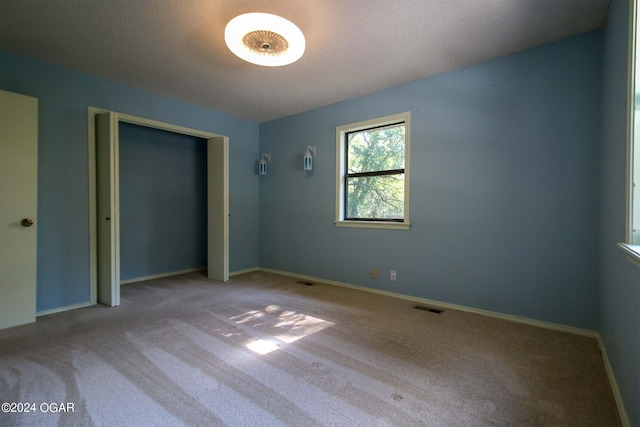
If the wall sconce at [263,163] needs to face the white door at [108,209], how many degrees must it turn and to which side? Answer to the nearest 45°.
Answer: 0° — it already faces it

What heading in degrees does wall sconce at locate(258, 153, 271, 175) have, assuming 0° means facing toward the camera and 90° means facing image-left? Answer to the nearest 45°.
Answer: approximately 45°

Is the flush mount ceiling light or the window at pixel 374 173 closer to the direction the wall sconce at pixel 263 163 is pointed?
the flush mount ceiling light

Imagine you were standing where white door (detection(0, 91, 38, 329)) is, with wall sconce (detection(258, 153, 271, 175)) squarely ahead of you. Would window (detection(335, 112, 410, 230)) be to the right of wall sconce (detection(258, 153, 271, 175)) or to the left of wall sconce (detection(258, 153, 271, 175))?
right

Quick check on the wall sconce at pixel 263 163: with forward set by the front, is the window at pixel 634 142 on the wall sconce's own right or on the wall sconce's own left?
on the wall sconce's own left

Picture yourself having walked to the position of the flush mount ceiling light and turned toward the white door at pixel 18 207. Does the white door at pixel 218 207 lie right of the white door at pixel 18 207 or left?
right

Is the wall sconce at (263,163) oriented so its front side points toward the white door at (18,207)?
yes

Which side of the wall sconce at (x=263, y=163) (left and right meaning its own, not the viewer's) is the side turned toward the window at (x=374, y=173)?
left

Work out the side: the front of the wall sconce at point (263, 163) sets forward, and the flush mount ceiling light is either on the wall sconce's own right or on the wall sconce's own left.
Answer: on the wall sconce's own left

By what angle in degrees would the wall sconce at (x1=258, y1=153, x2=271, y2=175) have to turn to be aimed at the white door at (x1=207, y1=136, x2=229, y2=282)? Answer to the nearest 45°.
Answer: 0° — it already faces it
